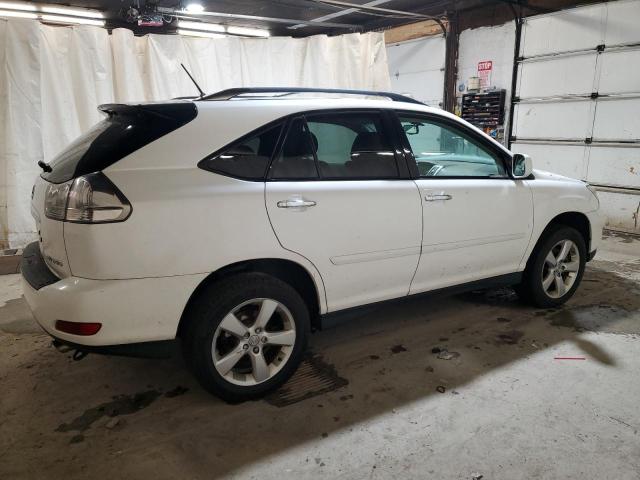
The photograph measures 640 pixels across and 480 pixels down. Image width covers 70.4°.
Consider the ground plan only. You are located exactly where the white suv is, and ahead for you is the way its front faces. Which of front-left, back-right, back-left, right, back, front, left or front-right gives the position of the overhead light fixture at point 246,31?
front-left

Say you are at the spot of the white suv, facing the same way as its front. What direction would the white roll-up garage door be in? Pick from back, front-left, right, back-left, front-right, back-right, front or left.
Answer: front

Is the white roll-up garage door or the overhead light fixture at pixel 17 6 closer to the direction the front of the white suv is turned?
the white roll-up garage door

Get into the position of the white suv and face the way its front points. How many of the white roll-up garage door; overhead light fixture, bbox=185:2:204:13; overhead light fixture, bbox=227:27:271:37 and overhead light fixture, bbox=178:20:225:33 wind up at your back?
0

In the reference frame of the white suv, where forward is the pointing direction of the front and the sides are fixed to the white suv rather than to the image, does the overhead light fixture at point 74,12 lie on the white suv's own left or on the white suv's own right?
on the white suv's own left

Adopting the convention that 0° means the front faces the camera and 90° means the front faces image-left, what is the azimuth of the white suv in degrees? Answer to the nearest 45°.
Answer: approximately 225°

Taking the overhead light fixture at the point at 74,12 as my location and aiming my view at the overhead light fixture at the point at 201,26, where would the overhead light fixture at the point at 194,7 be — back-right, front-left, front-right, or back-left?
front-right

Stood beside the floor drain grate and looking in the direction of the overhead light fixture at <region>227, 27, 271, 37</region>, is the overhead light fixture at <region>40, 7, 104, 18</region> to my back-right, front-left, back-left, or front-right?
front-left

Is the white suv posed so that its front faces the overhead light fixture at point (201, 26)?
no
